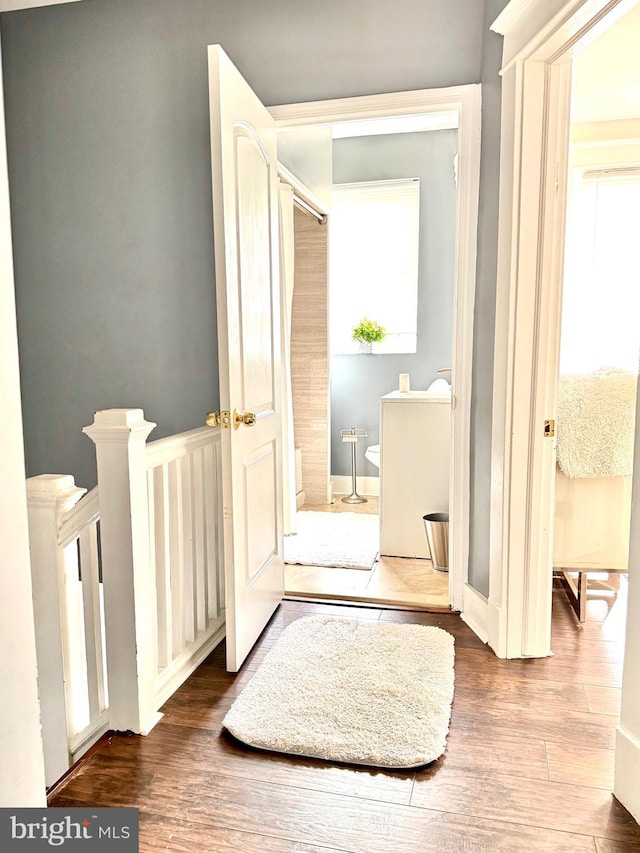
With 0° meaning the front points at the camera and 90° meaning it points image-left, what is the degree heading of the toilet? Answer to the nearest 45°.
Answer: approximately 90°

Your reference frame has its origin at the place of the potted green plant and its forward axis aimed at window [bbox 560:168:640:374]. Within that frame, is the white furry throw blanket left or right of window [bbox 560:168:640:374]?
right

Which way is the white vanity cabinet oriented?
to the viewer's left

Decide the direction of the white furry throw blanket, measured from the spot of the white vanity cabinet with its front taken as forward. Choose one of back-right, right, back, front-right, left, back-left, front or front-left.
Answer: back-left

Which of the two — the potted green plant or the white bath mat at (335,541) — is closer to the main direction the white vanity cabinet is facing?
the white bath mat

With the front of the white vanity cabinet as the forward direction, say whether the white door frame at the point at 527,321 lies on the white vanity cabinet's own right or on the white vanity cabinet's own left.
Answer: on the white vanity cabinet's own left
